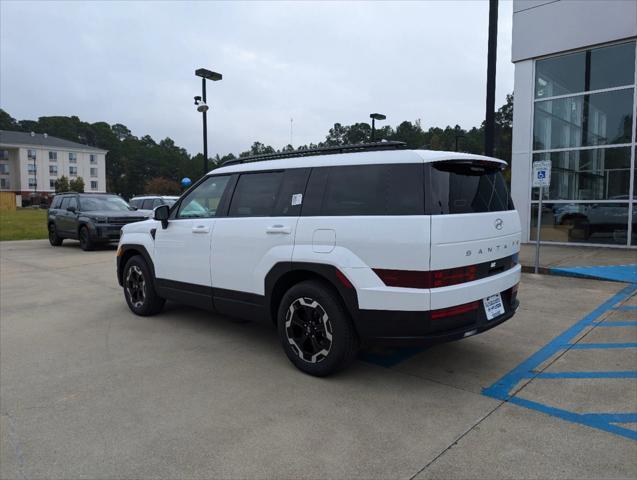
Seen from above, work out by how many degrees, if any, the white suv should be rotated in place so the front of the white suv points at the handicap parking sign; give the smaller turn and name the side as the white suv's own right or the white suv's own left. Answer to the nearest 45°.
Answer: approximately 90° to the white suv's own right

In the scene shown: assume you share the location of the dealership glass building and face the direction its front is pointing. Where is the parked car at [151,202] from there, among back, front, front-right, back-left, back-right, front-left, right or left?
front-right

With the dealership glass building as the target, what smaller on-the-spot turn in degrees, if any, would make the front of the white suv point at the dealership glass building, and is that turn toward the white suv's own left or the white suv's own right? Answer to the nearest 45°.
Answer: approximately 90° to the white suv's own right

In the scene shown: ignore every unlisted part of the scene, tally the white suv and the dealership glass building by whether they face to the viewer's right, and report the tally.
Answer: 0

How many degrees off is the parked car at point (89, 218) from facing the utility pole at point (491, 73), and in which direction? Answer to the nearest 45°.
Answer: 0° — it already faces it

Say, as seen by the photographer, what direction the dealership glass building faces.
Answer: facing the viewer and to the left of the viewer

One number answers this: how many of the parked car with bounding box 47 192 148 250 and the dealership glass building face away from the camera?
0

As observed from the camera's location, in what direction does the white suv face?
facing away from the viewer and to the left of the viewer

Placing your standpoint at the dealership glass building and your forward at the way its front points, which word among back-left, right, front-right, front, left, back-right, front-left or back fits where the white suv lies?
front-left

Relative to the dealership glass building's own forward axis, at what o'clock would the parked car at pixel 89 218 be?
The parked car is roughly at 1 o'clock from the dealership glass building.
